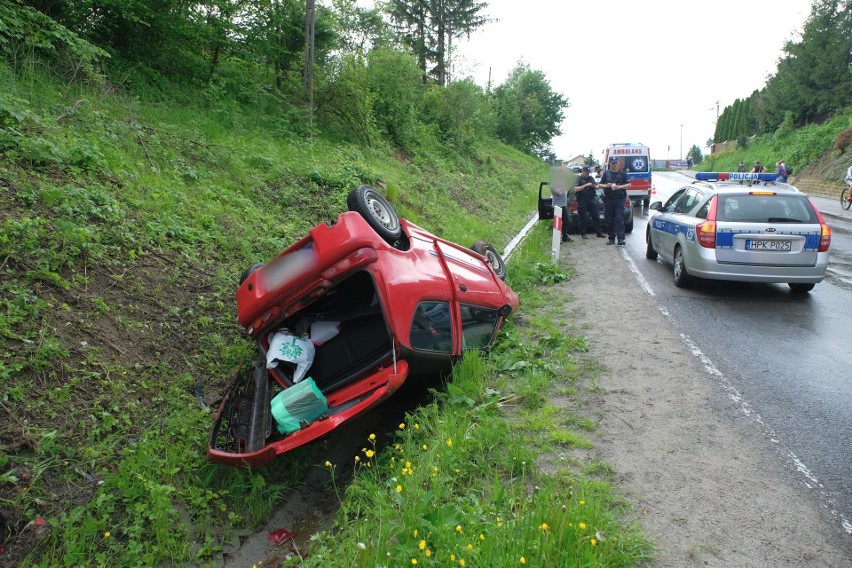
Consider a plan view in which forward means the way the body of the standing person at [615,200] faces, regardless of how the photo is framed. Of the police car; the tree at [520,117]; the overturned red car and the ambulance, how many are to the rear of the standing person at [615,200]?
2

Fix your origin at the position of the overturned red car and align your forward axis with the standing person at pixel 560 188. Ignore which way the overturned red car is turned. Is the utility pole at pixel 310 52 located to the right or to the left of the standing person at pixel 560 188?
left

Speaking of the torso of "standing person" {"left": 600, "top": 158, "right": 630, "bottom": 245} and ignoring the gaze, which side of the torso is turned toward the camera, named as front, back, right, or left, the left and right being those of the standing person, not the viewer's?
front

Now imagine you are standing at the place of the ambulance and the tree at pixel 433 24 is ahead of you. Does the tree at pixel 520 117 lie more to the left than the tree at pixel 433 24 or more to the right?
right

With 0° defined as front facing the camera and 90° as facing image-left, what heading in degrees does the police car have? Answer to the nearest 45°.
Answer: approximately 135°

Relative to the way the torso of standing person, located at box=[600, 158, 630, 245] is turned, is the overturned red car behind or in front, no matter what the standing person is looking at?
in front

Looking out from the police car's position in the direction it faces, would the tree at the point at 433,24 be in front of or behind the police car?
in front
